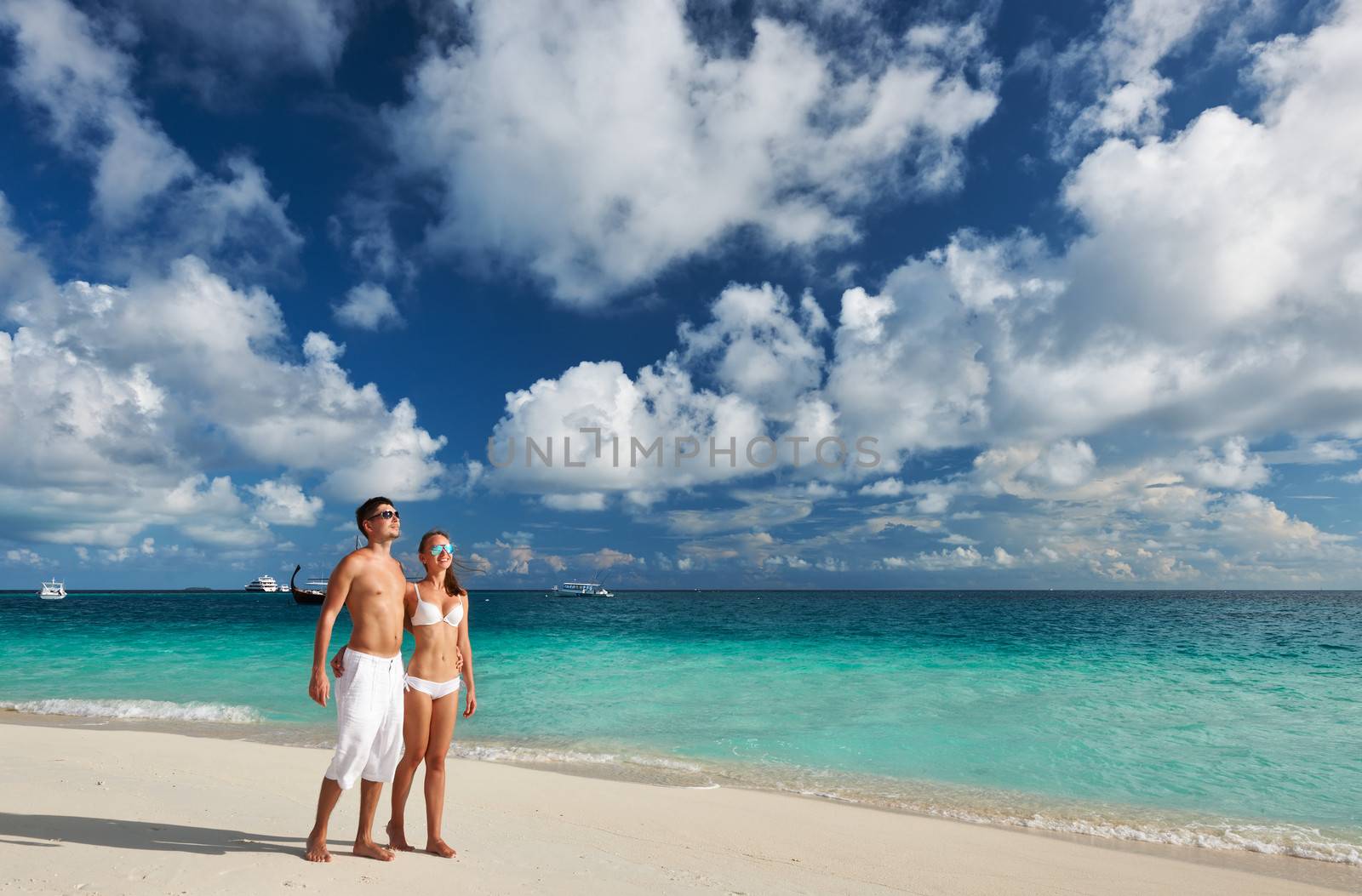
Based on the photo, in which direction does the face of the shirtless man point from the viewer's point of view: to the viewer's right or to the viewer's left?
to the viewer's right

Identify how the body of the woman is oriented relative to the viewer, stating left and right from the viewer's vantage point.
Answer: facing the viewer and to the right of the viewer

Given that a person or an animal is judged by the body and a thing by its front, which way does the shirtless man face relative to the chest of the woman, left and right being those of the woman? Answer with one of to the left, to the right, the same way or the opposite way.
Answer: the same way

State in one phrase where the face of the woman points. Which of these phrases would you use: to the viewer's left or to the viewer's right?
to the viewer's right

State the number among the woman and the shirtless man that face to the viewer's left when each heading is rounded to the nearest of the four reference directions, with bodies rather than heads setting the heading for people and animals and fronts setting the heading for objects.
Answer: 0
